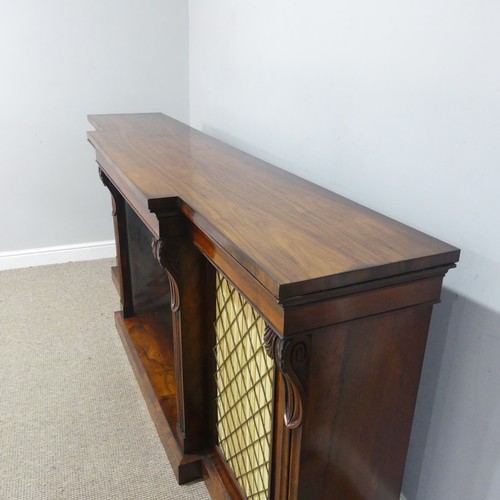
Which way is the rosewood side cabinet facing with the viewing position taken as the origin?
facing the viewer and to the left of the viewer
